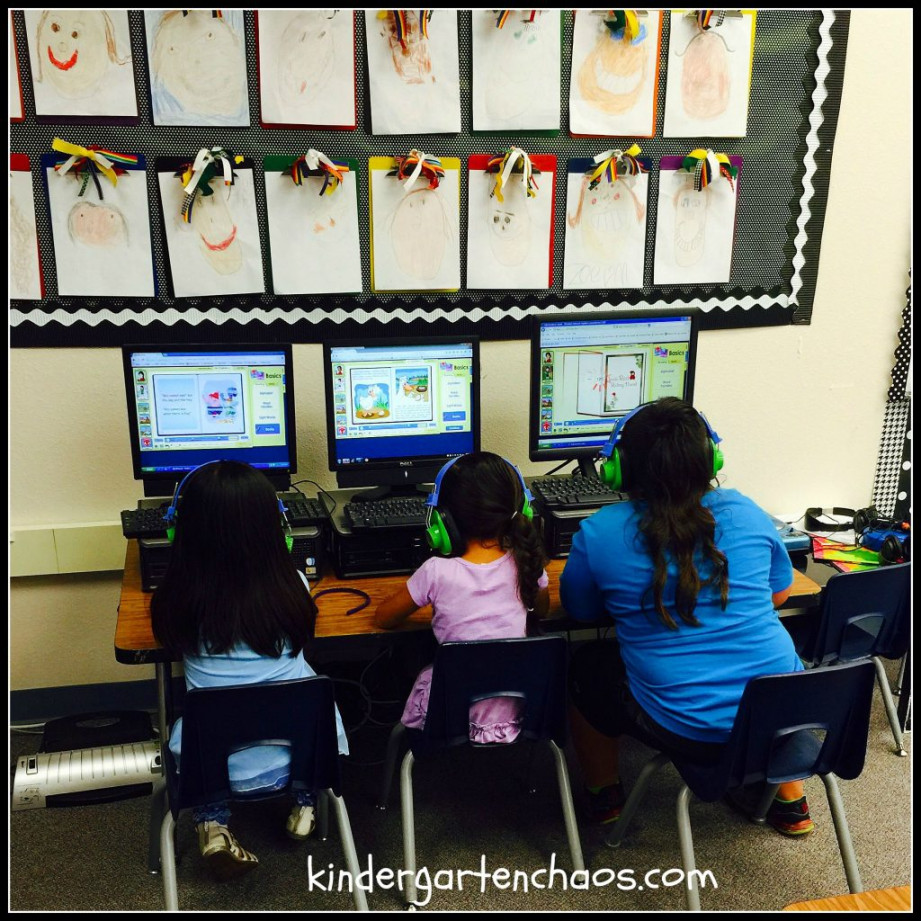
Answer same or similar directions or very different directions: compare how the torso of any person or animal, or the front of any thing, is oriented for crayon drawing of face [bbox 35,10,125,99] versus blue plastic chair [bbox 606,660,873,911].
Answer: very different directions

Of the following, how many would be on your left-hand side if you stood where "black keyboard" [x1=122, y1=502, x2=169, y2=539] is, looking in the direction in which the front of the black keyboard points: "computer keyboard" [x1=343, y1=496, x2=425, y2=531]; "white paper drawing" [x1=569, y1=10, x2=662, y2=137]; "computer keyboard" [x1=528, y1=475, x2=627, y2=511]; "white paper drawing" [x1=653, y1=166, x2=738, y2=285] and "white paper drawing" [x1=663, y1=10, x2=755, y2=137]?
5

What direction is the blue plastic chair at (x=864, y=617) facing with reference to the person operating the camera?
facing away from the viewer and to the left of the viewer

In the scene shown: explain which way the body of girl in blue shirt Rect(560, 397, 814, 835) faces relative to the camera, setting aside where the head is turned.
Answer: away from the camera

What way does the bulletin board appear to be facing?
toward the camera

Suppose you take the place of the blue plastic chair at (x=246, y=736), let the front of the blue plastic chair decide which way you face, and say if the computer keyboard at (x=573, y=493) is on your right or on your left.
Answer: on your right

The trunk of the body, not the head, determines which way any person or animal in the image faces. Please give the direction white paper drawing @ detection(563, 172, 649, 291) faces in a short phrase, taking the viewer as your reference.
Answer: facing the viewer

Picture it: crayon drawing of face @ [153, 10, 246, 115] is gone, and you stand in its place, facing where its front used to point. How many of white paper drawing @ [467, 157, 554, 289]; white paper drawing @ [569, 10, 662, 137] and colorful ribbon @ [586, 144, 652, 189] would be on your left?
3

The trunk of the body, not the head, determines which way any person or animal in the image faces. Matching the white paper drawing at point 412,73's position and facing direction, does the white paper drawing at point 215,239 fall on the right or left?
on its right

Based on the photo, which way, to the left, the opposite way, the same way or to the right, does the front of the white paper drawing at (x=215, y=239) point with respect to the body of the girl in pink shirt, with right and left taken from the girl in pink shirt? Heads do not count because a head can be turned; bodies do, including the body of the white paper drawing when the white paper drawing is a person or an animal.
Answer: the opposite way
